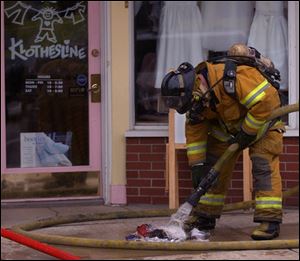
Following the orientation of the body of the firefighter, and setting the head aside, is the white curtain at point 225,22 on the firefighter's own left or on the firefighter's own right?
on the firefighter's own right

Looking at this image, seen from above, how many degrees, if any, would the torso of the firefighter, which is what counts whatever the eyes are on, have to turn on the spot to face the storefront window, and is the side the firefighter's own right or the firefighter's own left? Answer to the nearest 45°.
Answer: approximately 135° to the firefighter's own right

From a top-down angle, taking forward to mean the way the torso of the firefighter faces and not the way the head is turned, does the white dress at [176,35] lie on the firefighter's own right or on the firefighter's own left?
on the firefighter's own right

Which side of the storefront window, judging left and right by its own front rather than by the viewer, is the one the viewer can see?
front

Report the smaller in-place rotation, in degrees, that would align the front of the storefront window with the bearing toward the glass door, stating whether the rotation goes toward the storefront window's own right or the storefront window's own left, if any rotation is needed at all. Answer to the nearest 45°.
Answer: approximately 90° to the storefront window's own right

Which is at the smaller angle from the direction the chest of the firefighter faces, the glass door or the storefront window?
the glass door

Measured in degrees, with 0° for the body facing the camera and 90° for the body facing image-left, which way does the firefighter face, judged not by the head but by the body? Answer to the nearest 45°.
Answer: approximately 45°

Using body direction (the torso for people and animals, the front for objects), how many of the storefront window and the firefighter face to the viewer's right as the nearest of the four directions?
0
